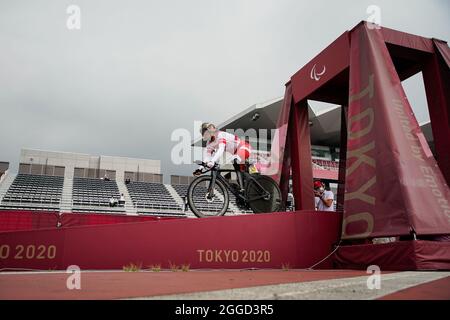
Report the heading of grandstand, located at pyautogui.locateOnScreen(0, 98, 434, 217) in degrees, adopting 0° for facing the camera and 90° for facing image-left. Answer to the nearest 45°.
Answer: approximately 0°

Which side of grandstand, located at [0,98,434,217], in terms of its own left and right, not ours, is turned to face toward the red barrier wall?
front

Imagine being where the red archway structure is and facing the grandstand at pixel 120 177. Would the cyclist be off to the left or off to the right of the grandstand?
left

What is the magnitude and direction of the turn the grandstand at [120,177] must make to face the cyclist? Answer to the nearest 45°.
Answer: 0° — it already faces them

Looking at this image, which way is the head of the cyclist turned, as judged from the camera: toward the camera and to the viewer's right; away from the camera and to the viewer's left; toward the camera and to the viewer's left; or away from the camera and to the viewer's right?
toward the camera and to the viewer's left

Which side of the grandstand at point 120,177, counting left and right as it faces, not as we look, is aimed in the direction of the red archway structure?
front
